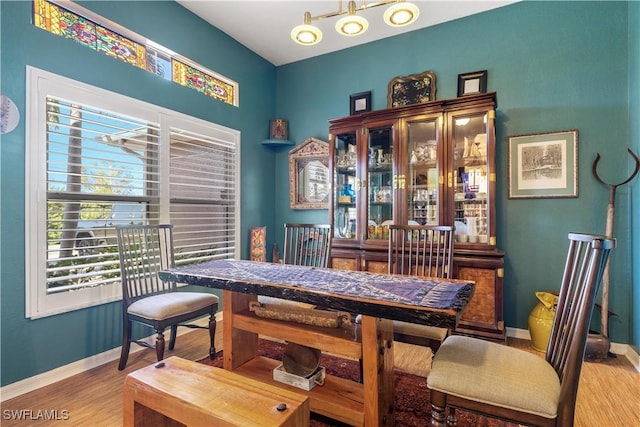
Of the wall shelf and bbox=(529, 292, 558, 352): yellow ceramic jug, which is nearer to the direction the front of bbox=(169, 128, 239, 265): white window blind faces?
the yellow ceramic jug

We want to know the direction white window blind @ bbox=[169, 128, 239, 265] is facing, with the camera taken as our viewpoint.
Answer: facing the viewer and to the right of the viewer

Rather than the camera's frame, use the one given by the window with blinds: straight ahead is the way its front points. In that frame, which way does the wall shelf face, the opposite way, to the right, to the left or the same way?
to the right

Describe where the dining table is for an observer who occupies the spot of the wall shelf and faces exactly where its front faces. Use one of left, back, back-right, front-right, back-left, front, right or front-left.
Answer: front

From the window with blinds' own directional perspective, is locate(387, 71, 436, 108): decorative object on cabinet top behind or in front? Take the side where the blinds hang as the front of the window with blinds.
in front

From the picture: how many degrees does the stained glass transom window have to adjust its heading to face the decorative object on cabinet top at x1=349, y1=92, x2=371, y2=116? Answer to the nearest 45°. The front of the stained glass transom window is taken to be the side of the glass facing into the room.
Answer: approximately 45° to its left

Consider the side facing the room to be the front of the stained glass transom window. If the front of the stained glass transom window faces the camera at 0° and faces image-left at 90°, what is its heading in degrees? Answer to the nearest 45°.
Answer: approximately 315°

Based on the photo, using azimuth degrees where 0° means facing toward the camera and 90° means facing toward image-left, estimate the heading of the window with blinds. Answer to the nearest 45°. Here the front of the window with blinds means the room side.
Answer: approximately 315°

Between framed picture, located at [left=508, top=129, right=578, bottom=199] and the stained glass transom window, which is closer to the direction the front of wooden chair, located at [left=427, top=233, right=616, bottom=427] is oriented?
the stained glass transom window

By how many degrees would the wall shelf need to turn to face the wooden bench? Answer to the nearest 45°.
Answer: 0° — it already faces it

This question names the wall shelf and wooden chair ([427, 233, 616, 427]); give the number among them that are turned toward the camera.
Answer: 1

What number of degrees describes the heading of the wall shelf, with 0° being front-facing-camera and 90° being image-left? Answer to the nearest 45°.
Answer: approximately 0°

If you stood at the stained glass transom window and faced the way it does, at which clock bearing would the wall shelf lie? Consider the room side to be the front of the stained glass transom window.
The wall shelf is roughly at 10 o'clock from the stained glass transom window.

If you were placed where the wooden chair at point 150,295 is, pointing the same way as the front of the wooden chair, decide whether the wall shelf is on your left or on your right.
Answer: on your left

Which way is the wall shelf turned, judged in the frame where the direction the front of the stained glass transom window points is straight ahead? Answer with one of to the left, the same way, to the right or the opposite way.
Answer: to the right

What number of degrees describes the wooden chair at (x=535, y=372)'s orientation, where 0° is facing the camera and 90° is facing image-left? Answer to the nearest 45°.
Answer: approximately 90°
